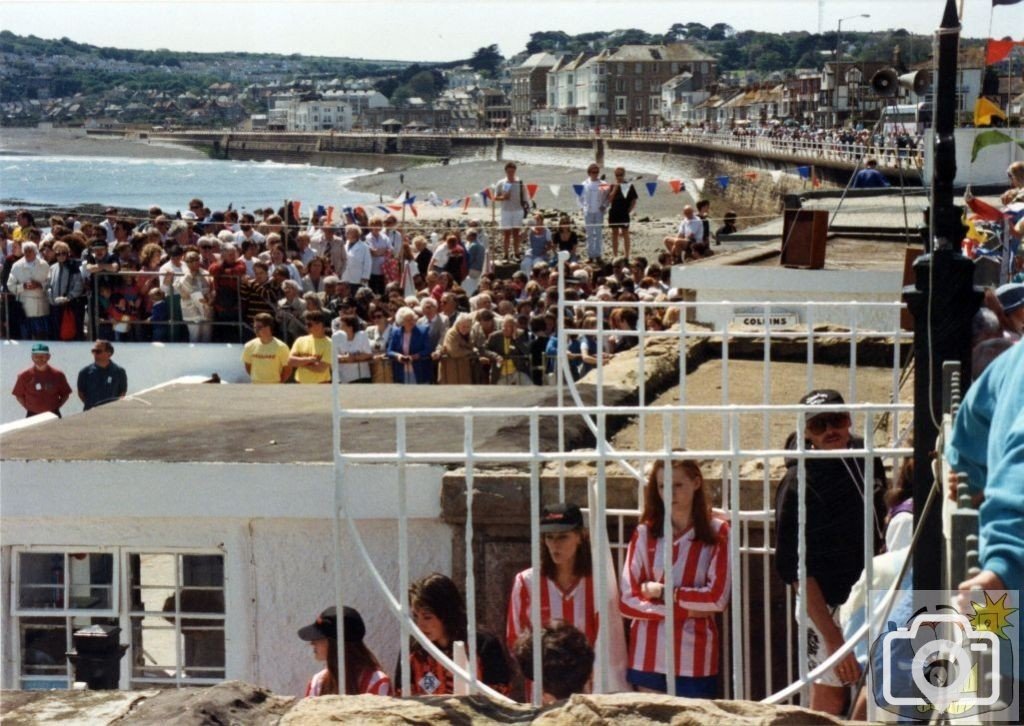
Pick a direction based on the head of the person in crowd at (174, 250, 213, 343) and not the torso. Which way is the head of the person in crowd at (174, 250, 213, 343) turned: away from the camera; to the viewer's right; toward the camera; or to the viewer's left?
toward the camera

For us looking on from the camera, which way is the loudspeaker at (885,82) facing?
facing the viewer

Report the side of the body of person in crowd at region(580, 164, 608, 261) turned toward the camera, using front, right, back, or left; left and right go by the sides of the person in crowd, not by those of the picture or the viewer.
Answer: front

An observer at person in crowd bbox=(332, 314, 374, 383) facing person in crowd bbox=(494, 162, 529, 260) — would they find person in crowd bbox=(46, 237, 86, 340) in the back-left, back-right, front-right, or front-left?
front-left

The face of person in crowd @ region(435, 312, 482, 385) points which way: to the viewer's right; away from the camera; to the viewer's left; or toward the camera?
toward the camera

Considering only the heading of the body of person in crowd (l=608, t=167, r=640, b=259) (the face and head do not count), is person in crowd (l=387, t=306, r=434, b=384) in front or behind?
in front

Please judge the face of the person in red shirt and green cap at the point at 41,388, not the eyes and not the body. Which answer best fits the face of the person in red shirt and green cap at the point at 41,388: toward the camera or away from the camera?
toward the camera

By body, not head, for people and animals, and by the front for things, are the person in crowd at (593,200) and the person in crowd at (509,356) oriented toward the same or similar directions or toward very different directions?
same or similar directions

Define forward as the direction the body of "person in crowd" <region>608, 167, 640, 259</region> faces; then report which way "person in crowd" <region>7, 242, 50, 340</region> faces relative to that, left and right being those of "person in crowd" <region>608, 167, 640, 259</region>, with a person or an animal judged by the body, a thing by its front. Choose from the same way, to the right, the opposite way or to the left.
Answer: the same way

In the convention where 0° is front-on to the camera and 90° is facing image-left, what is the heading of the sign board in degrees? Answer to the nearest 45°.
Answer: approximately 0°

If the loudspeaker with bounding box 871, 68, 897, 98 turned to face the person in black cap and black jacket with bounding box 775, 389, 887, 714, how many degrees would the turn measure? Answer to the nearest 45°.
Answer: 0° — it already faces them

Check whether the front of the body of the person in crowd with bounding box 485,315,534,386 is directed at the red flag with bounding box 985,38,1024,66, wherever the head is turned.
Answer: no

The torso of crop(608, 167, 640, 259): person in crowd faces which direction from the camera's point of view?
toward the camera

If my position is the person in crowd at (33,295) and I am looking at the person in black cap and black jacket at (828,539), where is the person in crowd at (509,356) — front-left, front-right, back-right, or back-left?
front-left

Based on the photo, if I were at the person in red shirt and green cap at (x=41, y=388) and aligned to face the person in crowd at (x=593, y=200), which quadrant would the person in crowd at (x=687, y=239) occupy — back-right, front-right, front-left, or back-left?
front-right
